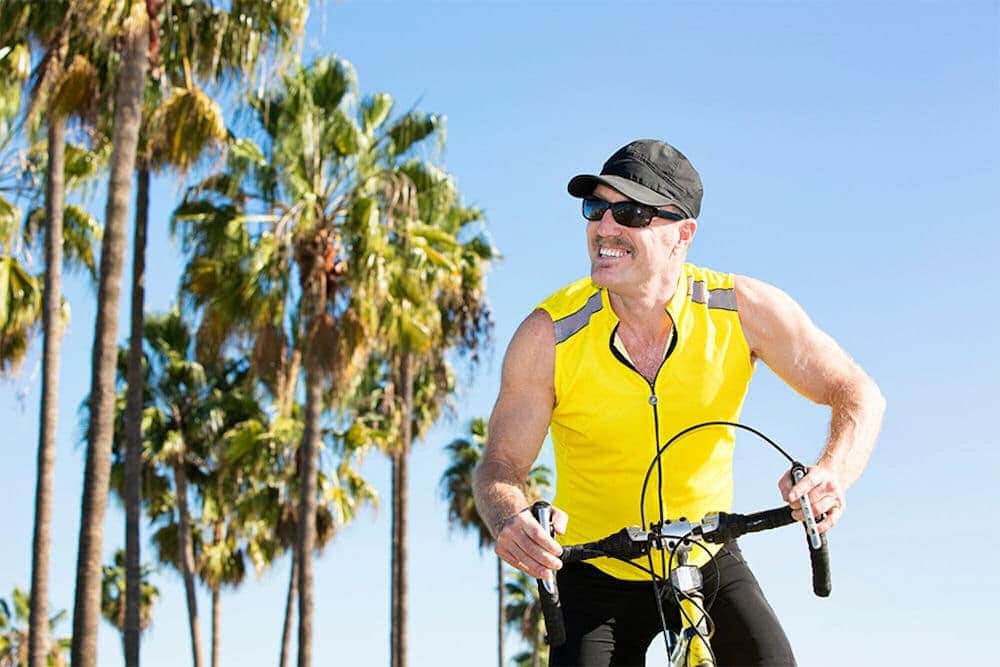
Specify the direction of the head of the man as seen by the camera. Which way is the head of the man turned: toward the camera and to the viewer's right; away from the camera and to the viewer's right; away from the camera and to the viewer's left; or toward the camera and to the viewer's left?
toward the camera and to the viewer's left

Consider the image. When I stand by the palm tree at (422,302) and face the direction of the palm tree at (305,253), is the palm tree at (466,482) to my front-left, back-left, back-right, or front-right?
back-right

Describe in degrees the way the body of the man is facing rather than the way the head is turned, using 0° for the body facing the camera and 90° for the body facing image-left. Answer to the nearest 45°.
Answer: approximately 0°

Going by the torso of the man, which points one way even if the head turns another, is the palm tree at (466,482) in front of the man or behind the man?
behind

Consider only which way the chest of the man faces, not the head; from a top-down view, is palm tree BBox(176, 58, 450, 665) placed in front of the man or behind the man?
behind

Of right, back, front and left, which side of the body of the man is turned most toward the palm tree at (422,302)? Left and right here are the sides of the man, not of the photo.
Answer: back

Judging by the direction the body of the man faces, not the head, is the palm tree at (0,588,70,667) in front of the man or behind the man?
behind

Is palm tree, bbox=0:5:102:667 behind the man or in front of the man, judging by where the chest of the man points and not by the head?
behind
